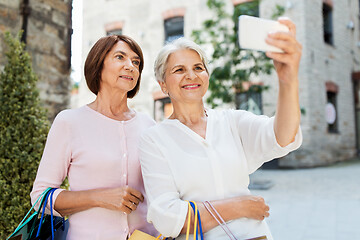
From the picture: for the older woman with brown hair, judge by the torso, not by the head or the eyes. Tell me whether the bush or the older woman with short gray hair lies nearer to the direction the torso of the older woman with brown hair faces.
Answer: the older woman with short gray hair

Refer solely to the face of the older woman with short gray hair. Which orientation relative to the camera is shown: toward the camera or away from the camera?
toward the camera

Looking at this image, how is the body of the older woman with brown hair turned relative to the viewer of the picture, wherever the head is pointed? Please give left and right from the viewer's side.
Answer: facing the viewer and to the right of the viewer

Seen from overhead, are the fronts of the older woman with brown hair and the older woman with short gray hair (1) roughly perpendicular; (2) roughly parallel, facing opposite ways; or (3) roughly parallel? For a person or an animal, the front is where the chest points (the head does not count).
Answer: roughly parallel

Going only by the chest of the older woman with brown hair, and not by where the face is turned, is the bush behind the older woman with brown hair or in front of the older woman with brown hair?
behind

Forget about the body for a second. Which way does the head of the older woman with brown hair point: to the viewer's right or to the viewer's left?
to the viewer's right

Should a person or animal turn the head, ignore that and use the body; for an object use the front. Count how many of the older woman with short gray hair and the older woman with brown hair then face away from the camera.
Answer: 0

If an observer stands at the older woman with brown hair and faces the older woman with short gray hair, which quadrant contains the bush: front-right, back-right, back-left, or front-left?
back-left
